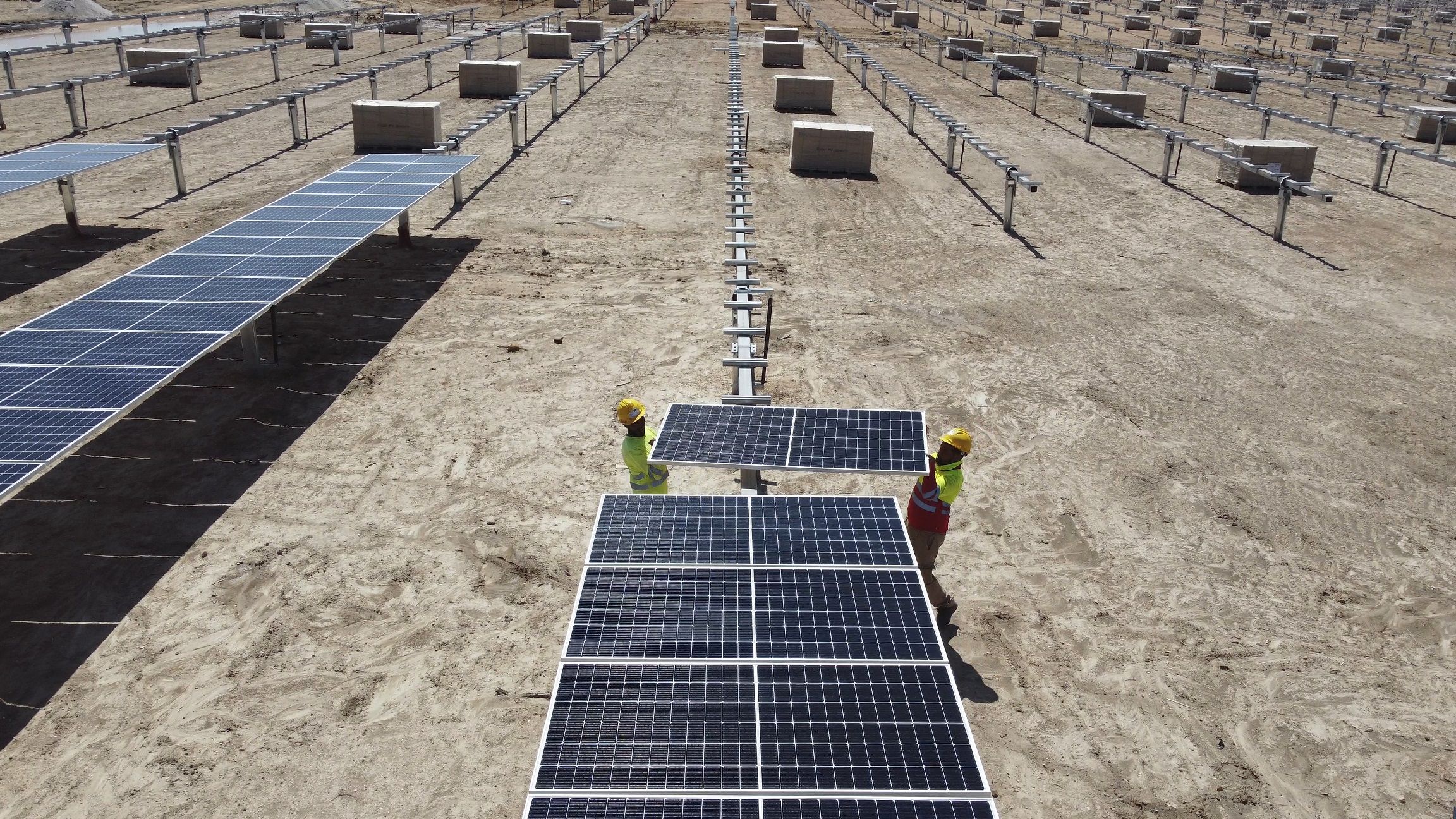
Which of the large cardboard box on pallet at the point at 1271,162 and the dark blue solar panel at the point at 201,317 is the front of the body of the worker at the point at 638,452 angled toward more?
the large cardboard box on pallet

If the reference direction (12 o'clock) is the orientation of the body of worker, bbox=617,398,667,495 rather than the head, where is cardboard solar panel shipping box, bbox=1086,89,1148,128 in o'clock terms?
The cardboard solar panel shipping box is roughly at 10 o'clock from the worker.

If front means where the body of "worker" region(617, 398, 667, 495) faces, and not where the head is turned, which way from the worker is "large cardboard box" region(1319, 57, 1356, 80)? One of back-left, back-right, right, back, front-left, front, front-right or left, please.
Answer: front-left

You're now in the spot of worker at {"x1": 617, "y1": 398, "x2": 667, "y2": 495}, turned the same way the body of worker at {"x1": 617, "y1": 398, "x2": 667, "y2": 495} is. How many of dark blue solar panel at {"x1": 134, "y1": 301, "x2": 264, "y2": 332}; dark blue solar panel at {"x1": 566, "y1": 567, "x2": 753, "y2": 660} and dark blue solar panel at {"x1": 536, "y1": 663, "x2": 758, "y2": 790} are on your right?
2

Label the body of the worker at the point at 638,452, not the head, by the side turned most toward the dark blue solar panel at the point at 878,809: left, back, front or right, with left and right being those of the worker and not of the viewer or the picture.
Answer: right

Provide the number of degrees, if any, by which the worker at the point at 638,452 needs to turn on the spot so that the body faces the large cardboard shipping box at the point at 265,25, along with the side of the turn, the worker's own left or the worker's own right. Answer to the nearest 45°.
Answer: approximately 90° to the worker's own left

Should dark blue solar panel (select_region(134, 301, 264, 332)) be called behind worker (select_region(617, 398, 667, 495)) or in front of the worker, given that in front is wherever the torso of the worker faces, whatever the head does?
behind

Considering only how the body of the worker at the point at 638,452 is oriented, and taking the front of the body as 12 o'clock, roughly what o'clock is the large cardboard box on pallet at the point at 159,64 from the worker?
The large cardboard box on pallet is roughly at 8 o'clock from the worker.

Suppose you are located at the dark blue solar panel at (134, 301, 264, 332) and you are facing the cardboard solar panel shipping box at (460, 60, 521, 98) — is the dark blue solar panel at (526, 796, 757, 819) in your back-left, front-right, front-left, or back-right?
back-right

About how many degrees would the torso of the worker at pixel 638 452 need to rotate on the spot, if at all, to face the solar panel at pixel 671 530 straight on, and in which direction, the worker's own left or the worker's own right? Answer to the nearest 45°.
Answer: approximately 90° to the worker's own right

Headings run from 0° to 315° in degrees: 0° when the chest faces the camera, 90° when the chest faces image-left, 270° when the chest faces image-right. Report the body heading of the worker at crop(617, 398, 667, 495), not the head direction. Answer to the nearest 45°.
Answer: approximately 270°

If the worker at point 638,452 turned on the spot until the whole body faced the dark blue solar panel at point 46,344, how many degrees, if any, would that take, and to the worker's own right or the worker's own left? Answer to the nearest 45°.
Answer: approximately 135° to the worker's own left

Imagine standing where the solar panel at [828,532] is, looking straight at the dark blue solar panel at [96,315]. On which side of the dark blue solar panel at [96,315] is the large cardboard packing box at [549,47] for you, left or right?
right

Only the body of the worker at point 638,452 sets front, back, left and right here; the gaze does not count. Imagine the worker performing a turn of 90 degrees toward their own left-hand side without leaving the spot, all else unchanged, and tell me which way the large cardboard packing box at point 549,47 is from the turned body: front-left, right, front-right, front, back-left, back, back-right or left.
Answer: front

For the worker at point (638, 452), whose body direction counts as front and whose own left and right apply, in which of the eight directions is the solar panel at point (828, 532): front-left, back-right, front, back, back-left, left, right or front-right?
front-right

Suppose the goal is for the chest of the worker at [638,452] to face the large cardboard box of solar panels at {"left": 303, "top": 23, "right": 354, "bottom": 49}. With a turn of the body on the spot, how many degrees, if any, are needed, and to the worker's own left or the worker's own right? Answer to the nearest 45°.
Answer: approximately 90° to the worker's own left
